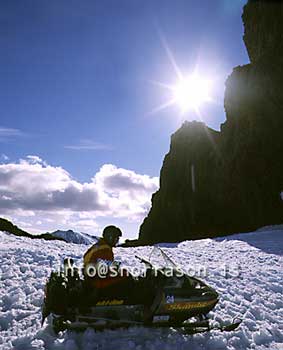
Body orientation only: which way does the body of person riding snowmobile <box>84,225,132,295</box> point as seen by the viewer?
to the viewer's right

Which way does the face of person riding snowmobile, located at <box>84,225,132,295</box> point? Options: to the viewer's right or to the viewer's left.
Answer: to the viewer's right

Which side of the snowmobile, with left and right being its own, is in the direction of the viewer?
right
